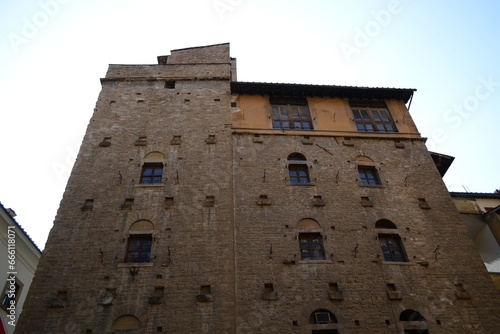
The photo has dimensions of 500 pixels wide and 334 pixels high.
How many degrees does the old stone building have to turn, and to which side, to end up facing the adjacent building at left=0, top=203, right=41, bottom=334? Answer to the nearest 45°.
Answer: approximately 90° to its right

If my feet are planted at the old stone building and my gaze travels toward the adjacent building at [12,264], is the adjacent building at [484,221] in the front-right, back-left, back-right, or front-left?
back-right

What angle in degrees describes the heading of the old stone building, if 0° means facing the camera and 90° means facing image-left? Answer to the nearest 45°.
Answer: approximately 0°

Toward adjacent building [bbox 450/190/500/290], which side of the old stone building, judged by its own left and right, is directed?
left
